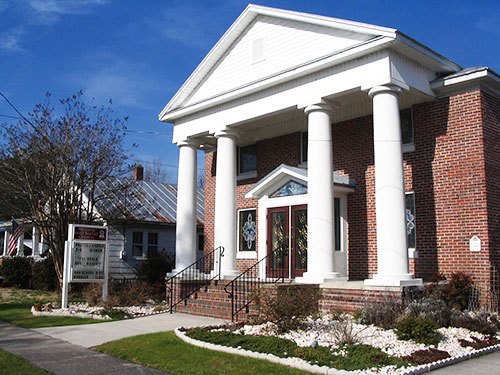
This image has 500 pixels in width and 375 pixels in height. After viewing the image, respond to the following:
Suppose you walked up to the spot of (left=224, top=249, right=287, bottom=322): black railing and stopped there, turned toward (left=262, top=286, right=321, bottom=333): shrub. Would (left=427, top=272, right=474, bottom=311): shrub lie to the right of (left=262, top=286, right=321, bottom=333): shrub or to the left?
left

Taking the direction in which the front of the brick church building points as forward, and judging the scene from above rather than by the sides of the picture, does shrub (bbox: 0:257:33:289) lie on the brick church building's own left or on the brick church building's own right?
on the brick church building's own right

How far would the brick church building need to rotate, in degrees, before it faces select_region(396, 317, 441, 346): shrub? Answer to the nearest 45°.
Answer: approximately 45° to its left

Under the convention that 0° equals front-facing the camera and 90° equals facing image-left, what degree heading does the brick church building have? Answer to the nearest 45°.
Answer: approximately 45°

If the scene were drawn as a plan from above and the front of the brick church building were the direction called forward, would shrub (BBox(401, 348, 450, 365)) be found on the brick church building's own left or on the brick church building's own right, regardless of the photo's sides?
on the brick church building's own left

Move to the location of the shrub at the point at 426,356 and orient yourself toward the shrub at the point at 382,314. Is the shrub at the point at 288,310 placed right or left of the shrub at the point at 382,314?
left

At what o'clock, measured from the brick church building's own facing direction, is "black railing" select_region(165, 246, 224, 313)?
The black railing is roughly at 2 o'clock from the brick church building.

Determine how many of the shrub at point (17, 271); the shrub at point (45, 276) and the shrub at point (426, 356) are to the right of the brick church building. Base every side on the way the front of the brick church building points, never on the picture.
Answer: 2

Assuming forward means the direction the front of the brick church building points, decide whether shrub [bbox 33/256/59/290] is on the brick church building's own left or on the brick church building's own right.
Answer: on the brick church building's own right
